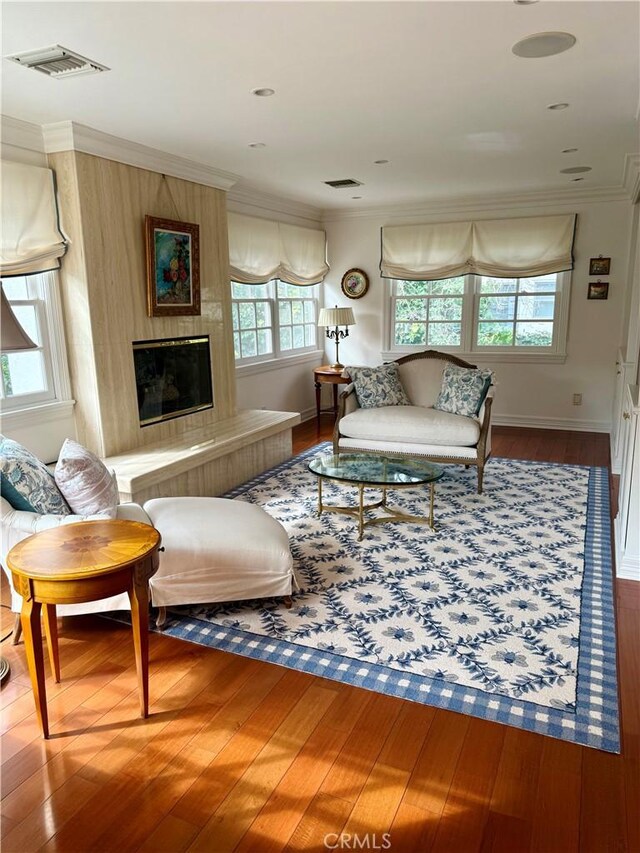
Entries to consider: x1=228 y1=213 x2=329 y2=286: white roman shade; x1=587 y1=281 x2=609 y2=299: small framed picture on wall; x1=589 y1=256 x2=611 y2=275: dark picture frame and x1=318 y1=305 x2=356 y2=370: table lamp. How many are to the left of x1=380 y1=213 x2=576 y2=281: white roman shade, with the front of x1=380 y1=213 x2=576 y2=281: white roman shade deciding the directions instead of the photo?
2

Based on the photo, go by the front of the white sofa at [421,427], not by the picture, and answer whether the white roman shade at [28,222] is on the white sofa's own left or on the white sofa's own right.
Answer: on the white sofa's own right

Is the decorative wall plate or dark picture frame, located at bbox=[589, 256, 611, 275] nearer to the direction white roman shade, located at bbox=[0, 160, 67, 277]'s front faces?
the dark picture frame

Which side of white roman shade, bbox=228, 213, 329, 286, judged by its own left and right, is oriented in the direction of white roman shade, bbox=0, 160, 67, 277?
right

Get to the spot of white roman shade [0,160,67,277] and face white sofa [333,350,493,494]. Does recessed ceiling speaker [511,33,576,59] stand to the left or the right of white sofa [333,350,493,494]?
right

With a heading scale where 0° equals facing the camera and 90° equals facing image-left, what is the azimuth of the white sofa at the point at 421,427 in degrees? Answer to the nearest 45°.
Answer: approximately 0°

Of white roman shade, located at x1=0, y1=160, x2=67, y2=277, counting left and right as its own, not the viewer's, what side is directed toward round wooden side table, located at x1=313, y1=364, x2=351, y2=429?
left

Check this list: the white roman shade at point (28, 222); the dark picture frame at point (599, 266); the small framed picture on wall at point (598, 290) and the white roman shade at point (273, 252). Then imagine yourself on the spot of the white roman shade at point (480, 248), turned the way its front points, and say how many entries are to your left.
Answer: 2
